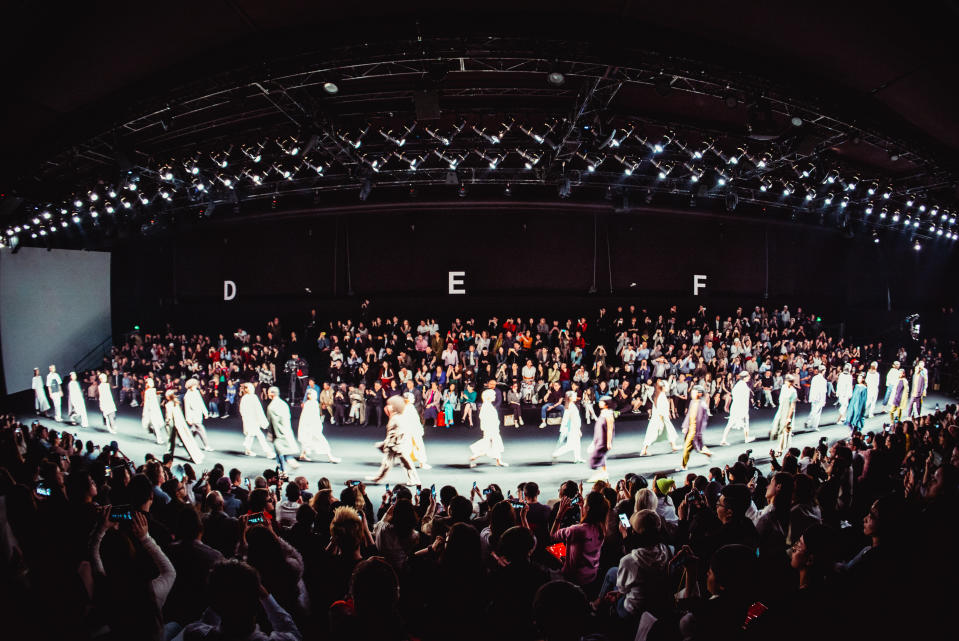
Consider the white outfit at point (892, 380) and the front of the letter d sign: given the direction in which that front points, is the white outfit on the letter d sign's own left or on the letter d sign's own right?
on the letter d sign's own left

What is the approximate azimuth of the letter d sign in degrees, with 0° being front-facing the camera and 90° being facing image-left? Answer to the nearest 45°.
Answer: approximately 0°

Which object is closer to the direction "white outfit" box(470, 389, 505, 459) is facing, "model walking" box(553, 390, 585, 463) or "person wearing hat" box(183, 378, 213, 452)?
the person wearing hat

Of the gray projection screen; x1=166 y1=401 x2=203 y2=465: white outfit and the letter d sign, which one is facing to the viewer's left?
the white outfit

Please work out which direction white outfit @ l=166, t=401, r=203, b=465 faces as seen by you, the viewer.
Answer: facing to the left of the viewer

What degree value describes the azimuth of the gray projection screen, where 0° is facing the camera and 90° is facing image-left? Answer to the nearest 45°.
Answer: approximately 315°
